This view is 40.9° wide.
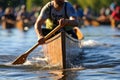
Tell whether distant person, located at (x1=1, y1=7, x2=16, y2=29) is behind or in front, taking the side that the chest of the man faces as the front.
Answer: behind

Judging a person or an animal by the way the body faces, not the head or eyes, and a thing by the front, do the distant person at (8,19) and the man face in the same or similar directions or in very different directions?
same or similar directions

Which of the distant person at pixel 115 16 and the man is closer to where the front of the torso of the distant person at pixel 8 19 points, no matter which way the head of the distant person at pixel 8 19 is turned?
the man

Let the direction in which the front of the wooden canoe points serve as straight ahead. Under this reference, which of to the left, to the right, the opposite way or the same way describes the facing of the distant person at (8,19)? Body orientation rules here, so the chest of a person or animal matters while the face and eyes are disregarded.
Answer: the same way

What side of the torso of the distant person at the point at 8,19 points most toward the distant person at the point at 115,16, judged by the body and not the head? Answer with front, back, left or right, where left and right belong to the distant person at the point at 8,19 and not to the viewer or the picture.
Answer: left

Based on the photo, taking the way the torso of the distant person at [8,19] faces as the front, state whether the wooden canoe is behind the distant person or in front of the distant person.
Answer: in front

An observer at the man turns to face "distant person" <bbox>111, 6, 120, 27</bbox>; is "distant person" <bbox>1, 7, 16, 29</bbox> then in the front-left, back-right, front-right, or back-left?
front-left

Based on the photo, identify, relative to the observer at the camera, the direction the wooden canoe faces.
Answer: facing the viewer

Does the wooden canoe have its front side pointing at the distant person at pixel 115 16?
no

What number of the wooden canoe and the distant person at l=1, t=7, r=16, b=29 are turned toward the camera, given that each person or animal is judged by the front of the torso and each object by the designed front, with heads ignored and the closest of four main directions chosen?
2

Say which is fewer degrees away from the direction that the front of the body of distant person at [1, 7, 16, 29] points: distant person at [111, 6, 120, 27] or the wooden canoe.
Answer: the wooden canoe

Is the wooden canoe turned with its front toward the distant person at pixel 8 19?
no

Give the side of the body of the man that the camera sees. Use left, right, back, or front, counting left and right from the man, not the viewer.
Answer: front
